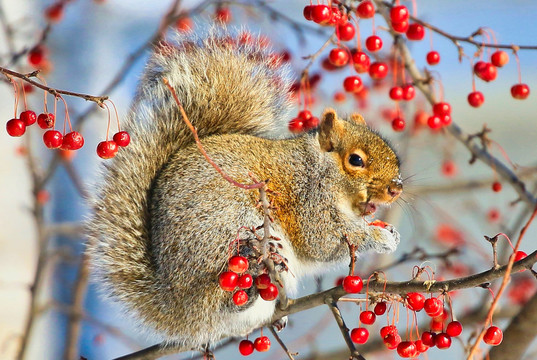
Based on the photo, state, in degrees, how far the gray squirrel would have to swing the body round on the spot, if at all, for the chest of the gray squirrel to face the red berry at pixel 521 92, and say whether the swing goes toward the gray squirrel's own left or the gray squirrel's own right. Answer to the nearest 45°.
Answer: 0° — it already faces it

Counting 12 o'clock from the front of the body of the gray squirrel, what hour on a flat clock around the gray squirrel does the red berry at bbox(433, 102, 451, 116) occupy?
The red berry is roughly at 12 o'clock from the gray squirrel.

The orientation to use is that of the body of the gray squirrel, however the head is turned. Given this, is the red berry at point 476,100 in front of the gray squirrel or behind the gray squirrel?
in front

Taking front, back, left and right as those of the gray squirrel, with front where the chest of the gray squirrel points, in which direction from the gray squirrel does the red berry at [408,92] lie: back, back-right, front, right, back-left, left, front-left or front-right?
front

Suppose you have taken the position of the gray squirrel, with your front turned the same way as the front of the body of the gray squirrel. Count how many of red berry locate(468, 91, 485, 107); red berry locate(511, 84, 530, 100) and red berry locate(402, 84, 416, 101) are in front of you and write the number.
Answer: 3

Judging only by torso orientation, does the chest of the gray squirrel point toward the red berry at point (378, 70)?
yes

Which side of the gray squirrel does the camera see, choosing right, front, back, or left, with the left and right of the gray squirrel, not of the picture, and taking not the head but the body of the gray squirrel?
right

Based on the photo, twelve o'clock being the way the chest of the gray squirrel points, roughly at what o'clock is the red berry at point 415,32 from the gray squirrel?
The red berry is roughly at 12 o'clock from the gray squirrel.

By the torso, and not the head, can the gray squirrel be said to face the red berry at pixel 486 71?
yes
